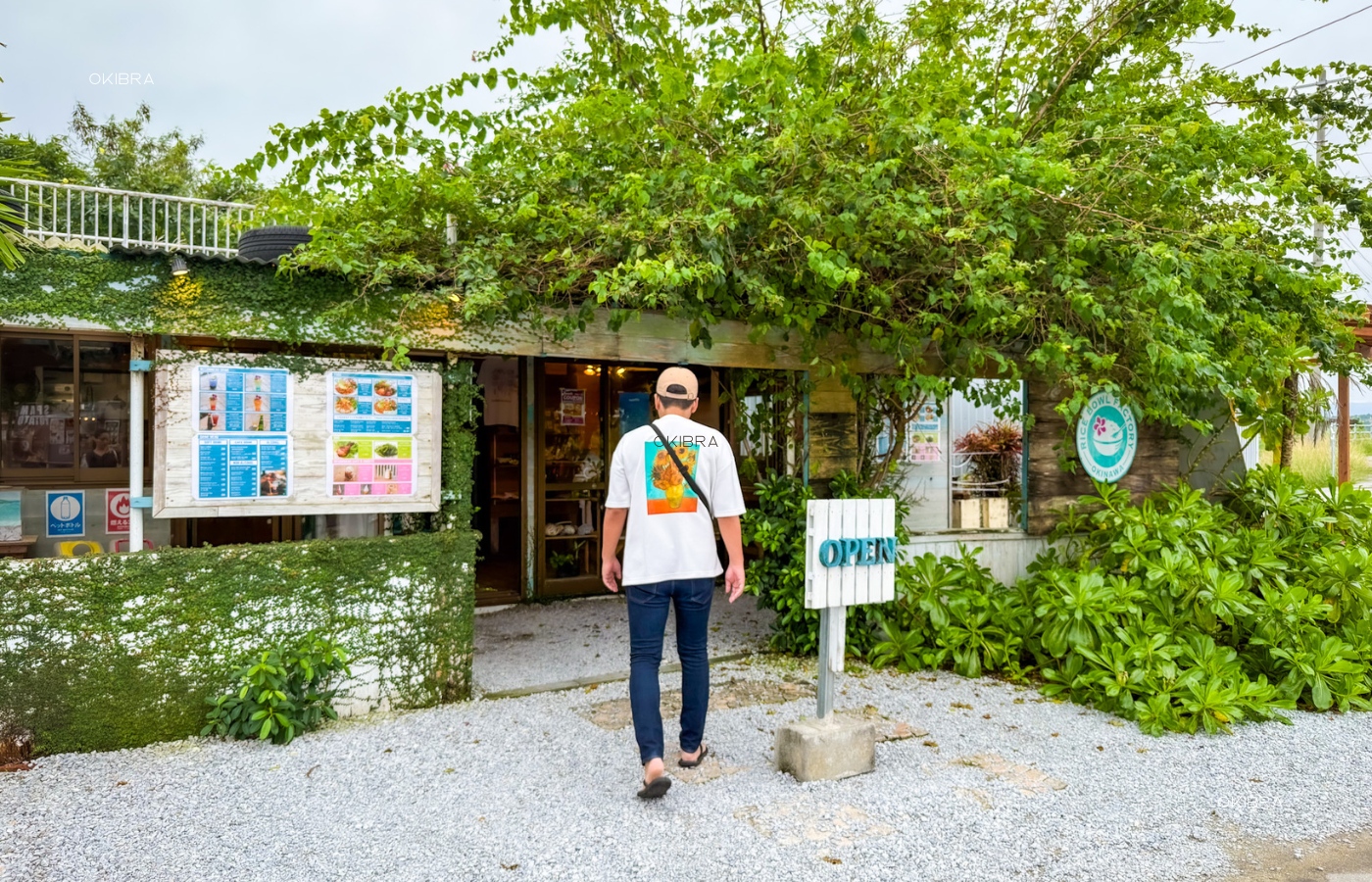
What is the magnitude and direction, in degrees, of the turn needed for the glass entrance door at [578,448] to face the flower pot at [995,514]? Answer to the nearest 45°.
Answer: approximately 45° to its left

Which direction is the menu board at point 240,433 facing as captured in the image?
toward the camera

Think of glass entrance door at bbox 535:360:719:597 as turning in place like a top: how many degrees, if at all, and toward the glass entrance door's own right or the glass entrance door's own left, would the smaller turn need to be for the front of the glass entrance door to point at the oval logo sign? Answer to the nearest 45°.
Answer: approximately 90° to the glass entrance door's own left

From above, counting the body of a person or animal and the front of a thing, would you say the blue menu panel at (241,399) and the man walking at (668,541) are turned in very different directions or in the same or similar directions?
very different directions

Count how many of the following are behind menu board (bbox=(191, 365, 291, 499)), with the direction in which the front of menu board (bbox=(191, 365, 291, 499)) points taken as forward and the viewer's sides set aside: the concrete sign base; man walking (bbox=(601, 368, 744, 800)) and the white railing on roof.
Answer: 1

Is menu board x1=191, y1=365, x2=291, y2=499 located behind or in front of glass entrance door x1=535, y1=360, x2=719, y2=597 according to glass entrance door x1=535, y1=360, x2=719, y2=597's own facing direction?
in front

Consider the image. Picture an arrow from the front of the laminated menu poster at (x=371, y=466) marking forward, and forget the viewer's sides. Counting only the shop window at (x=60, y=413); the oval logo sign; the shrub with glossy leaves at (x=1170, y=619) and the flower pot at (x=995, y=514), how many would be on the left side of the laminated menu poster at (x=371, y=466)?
3

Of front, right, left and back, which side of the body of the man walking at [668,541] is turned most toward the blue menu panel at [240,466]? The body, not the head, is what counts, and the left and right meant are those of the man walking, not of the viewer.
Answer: left

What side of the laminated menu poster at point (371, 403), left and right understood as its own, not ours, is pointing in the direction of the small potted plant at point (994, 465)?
left

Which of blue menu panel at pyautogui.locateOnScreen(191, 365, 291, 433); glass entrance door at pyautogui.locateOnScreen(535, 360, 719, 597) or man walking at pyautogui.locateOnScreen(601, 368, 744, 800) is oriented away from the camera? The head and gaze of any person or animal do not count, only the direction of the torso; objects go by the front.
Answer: the man walking

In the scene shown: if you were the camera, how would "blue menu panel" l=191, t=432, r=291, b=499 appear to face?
facing the viewer

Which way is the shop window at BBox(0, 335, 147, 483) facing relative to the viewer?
toward the camera
